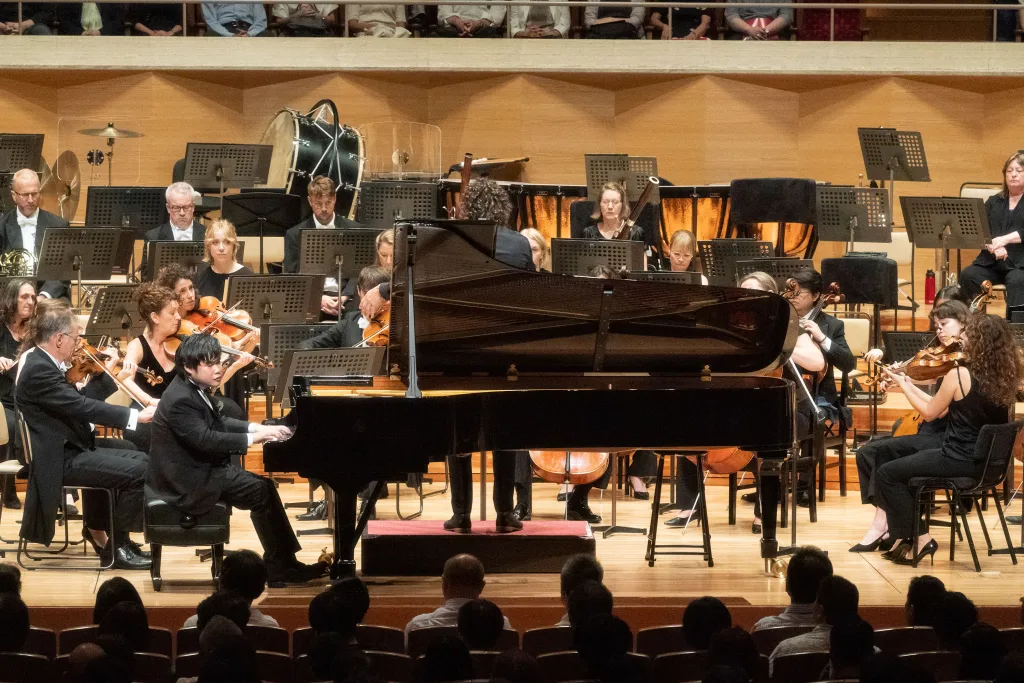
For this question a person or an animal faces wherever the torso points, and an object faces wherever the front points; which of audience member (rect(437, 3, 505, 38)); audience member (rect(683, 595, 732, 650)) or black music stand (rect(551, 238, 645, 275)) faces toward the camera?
audience member (rect(437, 3, 505, 38))

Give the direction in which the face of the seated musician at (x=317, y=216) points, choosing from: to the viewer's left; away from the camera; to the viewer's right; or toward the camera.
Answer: toward the camera

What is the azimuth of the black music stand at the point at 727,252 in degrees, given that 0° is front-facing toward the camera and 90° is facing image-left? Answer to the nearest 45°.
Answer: approximately 180°

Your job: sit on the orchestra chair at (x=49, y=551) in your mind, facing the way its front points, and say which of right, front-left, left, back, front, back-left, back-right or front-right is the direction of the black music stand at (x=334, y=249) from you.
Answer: front-left

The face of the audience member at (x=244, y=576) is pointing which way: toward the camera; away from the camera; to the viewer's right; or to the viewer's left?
away from the camera

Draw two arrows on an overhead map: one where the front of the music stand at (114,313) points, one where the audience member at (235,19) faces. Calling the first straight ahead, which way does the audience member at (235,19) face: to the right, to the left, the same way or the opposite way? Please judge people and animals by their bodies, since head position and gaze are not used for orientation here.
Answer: the opposite way

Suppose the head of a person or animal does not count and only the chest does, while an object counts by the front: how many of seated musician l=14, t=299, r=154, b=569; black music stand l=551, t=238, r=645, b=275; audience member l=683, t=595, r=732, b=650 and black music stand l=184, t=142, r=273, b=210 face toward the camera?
0

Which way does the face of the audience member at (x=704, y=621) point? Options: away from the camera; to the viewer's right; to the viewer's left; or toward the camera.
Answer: away from the camera

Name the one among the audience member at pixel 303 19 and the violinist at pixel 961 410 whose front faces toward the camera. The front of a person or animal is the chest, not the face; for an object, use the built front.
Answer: the audience member

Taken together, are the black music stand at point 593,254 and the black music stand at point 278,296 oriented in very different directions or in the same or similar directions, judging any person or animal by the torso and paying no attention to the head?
same or similar directions

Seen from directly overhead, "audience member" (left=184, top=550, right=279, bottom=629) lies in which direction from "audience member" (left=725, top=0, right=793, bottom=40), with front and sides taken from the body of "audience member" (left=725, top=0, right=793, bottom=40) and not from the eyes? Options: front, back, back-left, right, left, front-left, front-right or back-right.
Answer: front

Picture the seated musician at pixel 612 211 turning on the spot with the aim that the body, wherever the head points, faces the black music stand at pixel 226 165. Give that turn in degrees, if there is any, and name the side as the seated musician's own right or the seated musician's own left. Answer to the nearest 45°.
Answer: approximately 90° to the seated musician's own right

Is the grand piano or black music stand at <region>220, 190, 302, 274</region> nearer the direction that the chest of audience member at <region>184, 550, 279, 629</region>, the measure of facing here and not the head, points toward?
the black music stand

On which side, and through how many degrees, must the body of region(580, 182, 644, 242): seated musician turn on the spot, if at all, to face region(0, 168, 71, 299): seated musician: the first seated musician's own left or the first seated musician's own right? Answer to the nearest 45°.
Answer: approximately 90° to the first seated musician's own right

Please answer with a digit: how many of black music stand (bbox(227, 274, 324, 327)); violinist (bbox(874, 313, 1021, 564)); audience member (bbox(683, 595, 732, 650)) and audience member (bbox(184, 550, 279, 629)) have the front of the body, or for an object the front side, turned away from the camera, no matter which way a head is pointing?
3

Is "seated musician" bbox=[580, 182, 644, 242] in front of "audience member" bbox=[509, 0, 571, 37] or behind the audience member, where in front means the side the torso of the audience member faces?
in front

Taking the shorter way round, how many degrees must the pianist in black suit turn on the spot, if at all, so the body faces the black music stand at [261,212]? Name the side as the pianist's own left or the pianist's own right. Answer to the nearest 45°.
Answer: approximately 90° to the pianist's own left

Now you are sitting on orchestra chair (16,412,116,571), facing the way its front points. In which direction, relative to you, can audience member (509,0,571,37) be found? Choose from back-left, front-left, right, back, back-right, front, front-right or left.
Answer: front-left

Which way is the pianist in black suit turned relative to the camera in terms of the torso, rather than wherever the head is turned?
to the viewer's right

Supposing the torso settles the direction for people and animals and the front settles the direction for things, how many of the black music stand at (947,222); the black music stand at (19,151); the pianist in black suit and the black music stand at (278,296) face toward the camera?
0

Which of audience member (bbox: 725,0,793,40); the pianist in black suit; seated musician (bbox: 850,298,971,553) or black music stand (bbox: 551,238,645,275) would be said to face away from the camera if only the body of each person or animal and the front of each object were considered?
the black music stand

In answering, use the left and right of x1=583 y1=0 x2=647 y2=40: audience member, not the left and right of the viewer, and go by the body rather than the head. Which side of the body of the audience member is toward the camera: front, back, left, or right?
front
